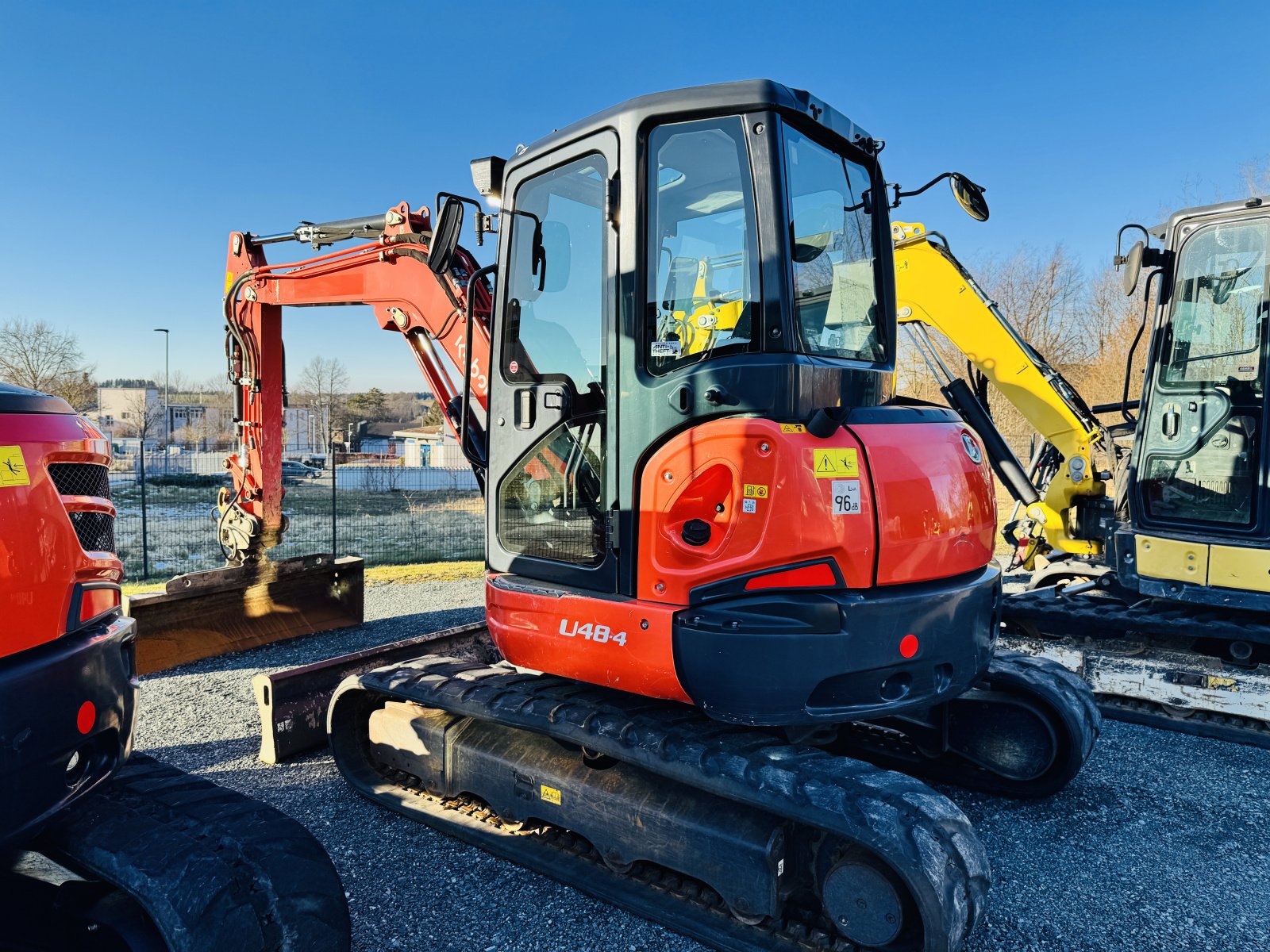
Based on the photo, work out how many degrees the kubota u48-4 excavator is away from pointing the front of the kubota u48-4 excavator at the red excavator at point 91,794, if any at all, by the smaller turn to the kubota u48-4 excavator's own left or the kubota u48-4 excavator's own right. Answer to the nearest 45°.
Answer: approximately 90° to the kubota u48-4 excavator's own left

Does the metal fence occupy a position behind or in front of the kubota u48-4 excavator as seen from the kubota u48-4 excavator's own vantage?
in front

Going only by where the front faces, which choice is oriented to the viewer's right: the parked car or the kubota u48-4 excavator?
the parked car

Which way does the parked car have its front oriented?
to the viewer's right

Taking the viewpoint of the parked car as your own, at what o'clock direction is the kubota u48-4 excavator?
The kubota u48-4 excavator is roughly at 3 o'clock from the parked car.

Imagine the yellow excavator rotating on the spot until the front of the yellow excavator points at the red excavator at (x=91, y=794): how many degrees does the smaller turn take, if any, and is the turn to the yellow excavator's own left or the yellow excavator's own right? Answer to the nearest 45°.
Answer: approximately 45° to the yellow excavator's own left

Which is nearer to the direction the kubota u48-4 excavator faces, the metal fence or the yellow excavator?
the metal fence

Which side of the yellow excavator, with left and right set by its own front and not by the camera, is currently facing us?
left

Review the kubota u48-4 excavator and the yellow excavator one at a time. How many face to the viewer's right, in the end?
0

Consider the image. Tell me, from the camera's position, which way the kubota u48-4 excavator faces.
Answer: facing away from the viewer and to the left of the viewer
